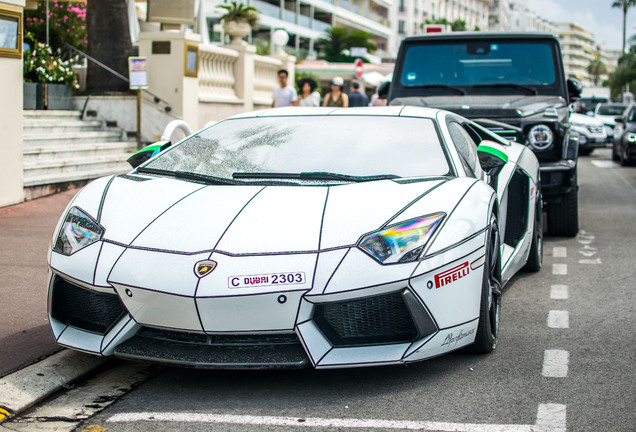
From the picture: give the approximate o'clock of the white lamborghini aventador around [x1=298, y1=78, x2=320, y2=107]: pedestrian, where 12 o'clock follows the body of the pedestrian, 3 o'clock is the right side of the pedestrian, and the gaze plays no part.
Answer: The white lamborghini aventador is roughly at 12 o'clock from the pedestrian.

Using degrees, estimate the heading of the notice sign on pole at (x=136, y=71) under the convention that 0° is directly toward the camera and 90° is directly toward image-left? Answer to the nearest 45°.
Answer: approximately 0°

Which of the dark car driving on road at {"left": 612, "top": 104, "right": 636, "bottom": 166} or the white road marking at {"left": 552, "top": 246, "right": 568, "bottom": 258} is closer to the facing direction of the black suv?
the white road marking

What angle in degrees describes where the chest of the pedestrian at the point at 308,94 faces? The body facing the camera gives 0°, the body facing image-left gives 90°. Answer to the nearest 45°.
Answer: approximately 0°
